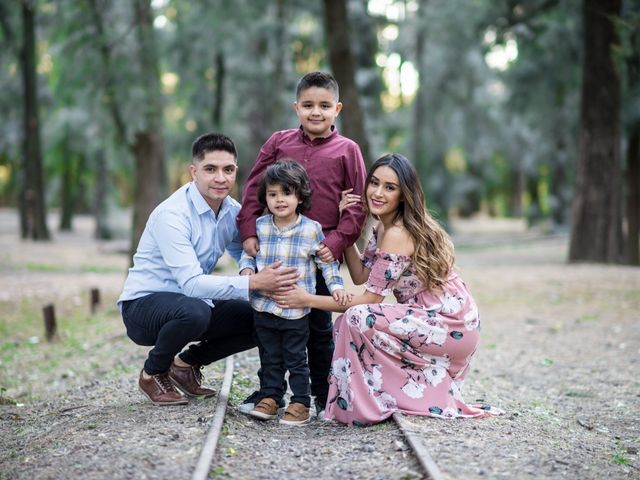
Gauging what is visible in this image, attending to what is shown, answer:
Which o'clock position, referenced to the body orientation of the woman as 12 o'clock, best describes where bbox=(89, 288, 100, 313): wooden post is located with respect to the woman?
The wooden post is roughly at 2 o'clock from the woman.

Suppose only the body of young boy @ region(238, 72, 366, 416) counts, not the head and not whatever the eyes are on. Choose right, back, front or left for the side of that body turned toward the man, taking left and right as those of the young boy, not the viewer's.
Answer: right

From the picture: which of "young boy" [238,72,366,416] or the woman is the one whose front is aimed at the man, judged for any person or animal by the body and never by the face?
the woman

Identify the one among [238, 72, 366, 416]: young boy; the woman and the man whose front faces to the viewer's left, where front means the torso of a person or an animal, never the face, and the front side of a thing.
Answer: the woman

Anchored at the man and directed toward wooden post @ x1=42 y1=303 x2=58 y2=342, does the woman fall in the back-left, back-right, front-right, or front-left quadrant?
back-right

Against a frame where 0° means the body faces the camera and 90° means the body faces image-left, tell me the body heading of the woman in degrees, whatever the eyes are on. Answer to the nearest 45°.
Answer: approximately 90°

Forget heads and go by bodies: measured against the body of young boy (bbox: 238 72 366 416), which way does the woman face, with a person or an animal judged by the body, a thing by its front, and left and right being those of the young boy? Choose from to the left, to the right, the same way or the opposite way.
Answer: to the right

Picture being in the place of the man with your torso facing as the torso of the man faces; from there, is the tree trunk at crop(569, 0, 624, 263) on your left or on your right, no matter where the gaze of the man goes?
on your left

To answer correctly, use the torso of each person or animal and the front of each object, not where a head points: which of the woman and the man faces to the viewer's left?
the woman
